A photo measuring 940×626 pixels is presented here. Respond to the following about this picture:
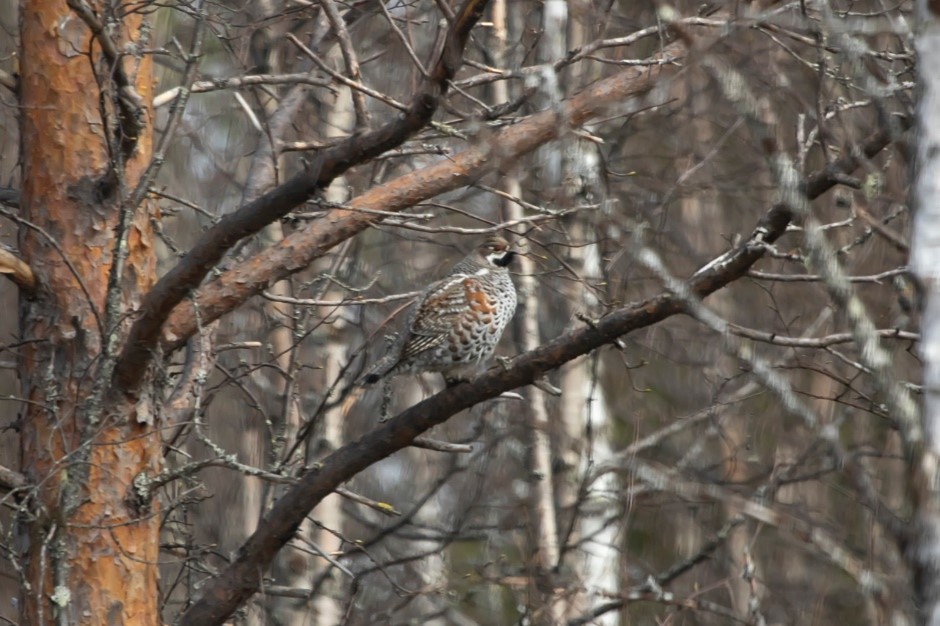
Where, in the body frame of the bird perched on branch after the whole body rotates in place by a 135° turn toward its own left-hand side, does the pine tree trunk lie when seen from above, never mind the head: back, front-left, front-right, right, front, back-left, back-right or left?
left

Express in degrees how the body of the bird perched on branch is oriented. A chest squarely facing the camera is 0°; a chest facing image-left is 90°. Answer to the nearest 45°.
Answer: approximately 270°
